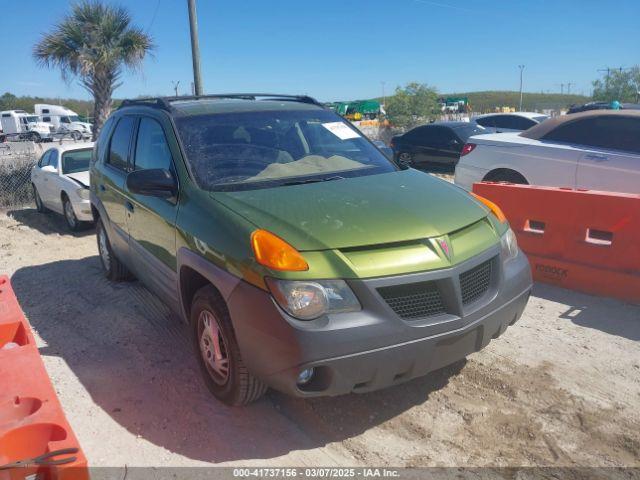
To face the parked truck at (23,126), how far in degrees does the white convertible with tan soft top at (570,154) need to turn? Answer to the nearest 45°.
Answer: approximately 135° to its left

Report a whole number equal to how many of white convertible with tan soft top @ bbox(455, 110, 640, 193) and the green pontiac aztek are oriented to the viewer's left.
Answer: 0

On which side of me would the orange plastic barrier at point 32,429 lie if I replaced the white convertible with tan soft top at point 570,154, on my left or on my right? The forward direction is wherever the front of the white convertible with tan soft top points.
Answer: on my right

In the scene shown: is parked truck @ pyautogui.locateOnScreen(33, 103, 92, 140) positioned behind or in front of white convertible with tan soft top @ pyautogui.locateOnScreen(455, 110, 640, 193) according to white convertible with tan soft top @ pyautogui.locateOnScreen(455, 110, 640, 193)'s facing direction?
behind

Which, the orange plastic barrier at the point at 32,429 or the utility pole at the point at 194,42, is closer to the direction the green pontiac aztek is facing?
the orange plastic barrier

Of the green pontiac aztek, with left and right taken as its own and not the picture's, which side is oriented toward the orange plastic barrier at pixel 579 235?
left

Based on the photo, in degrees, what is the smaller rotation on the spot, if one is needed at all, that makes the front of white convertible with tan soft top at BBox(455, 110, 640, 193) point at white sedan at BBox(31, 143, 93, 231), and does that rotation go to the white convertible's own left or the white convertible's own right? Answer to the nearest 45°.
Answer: approximately 180°

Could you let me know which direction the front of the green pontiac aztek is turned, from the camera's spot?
facing the viewer and to the right of the viewer

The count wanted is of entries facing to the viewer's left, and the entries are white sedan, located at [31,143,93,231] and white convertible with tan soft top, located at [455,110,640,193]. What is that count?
0

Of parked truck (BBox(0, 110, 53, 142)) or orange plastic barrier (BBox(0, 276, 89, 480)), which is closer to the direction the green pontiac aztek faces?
the orange plastic barrier

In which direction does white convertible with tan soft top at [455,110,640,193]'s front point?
to the viewer's right

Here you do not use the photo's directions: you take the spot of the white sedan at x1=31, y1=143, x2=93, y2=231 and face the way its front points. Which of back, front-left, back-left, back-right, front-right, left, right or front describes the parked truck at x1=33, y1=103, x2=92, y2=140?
back-left
